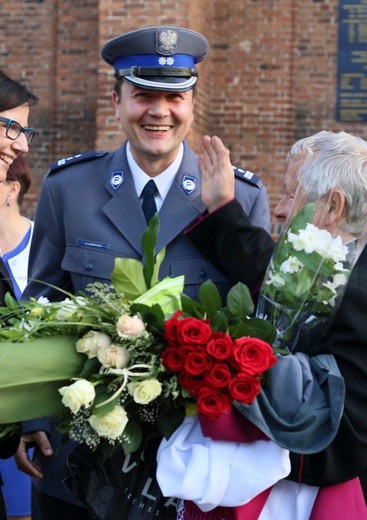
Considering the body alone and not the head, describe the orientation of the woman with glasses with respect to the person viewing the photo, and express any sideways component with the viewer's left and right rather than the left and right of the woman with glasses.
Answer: facing the viewer and to the right of the viewer

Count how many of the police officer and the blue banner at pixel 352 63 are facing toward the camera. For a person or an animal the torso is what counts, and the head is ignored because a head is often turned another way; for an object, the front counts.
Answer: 2

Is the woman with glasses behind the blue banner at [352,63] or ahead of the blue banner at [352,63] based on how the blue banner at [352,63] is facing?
ahead

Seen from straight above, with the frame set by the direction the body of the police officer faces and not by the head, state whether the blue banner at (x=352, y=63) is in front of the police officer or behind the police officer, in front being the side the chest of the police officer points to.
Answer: behind

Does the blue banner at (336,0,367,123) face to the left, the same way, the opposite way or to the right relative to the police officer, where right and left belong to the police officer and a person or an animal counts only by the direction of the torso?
the same way

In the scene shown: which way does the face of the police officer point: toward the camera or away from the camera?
toward the camera

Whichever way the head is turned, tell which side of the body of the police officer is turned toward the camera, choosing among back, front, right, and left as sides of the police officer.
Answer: front

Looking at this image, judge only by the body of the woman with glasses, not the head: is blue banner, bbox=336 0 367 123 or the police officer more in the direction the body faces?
the police officer

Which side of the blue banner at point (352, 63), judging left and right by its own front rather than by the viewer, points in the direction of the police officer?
front

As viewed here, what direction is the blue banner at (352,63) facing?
toward the camera

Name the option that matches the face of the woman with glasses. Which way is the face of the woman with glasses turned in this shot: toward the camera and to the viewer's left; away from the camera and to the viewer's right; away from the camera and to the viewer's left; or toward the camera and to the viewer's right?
toward the camera and to the viewer's right
